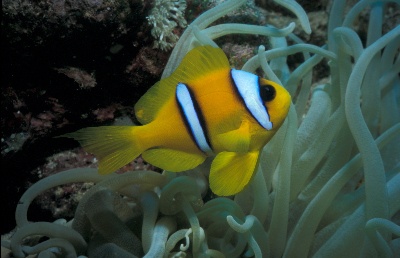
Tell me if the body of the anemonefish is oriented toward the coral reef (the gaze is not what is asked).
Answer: no

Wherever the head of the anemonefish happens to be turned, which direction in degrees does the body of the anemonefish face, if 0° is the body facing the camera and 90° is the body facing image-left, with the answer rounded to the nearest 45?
approximately 270°
